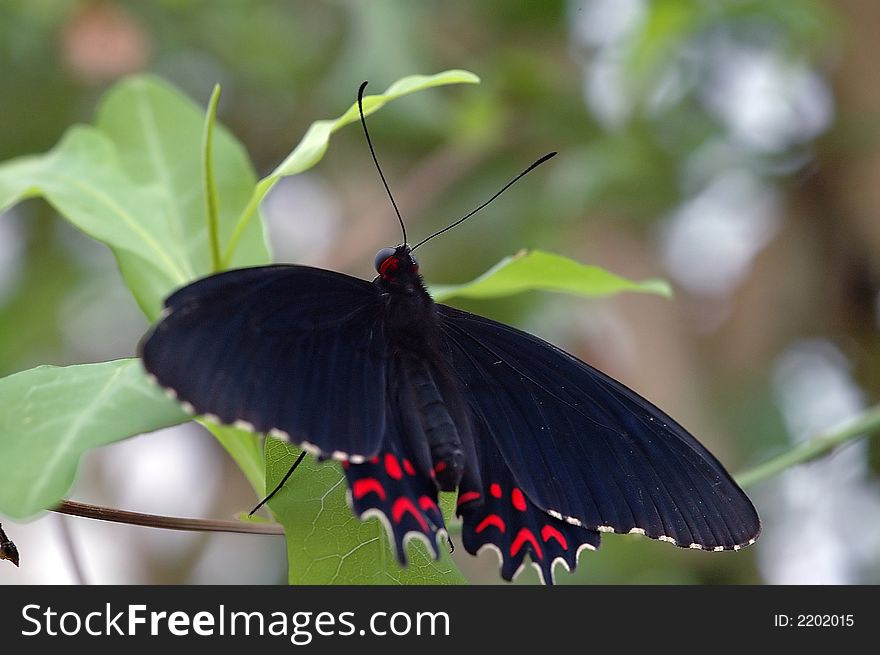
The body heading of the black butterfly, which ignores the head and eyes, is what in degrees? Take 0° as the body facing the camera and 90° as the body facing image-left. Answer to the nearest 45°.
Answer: approximately 180°
